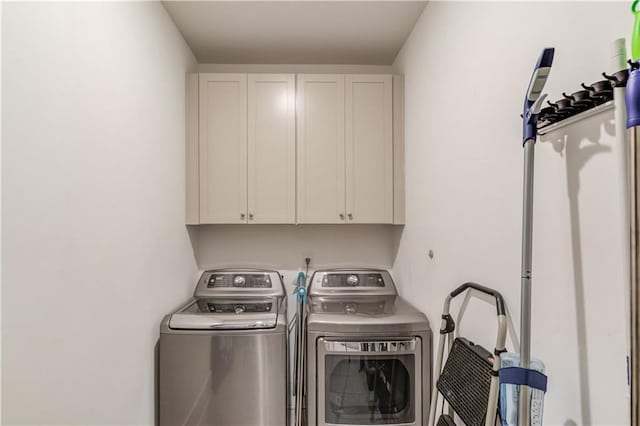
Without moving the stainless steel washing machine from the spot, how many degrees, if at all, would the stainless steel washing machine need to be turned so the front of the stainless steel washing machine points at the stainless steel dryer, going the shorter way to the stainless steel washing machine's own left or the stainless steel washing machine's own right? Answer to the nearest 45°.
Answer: approximately 90° to the stainless steel washing machine's own left

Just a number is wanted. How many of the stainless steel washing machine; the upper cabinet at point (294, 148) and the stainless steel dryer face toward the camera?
3

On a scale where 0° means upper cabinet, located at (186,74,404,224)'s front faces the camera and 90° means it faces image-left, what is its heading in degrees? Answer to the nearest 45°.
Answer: approximately 0°
